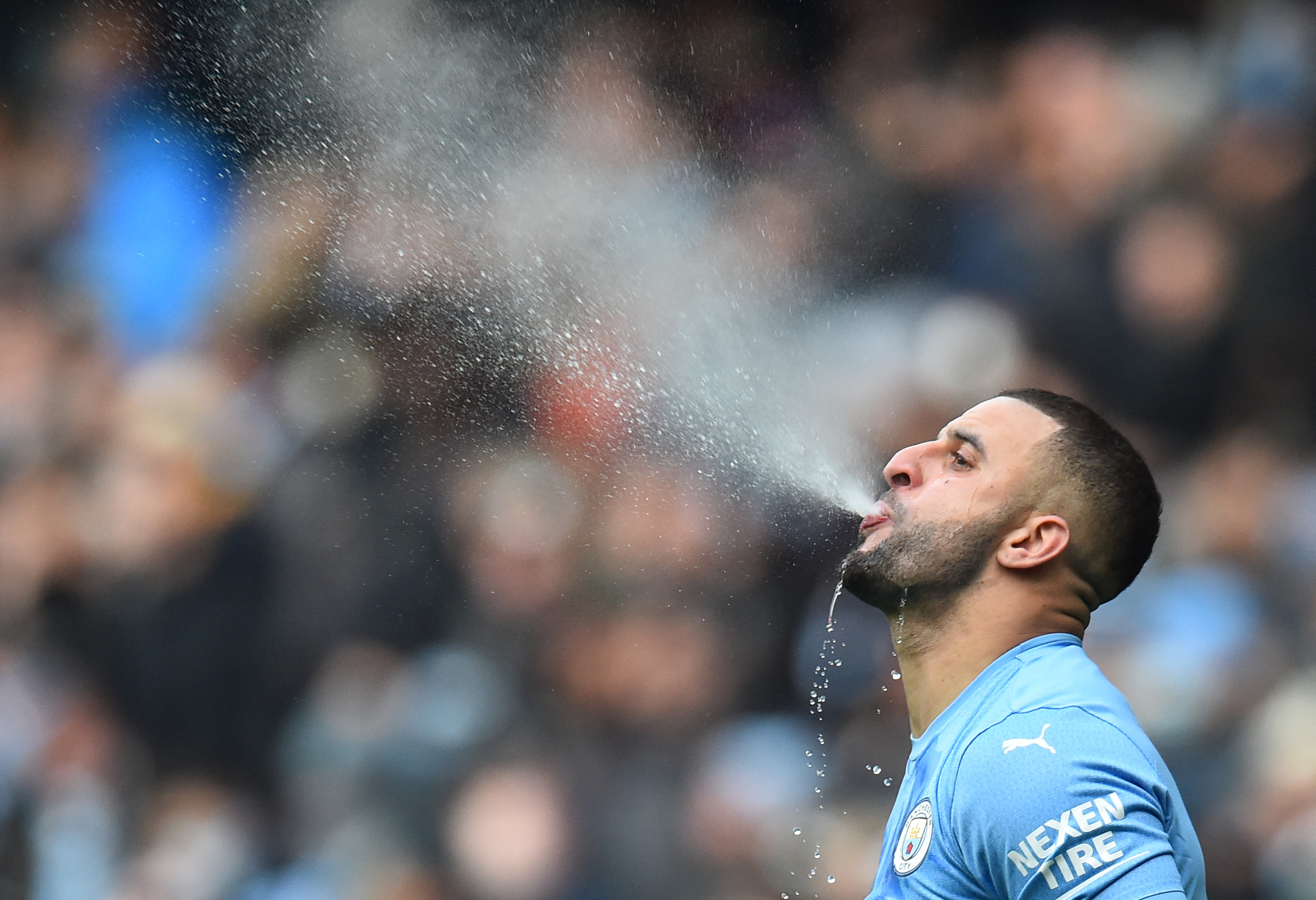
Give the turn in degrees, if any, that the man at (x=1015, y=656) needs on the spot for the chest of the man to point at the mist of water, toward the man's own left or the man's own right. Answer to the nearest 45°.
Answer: approximately 45° to the man's own right

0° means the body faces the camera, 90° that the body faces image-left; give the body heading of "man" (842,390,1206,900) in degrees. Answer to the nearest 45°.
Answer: approximately 90°

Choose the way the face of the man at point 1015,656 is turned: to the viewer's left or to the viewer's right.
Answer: to the viewer's left
